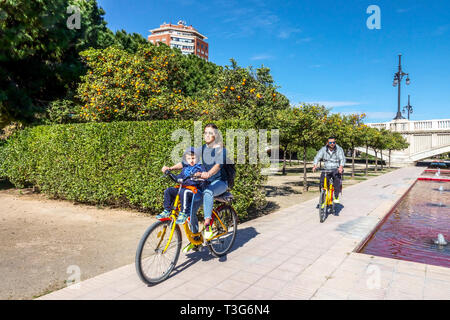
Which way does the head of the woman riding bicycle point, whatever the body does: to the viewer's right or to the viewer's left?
to the viewer's left

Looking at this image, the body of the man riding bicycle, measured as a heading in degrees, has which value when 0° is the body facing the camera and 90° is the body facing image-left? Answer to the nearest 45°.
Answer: approximately 0°

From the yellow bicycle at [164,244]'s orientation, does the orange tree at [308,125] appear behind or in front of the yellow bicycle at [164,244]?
behind

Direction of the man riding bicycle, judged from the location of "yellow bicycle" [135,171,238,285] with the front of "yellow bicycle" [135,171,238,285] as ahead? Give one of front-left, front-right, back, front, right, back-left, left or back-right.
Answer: back

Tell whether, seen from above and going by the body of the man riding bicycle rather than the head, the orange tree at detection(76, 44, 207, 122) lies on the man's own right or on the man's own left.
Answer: on the man's own right

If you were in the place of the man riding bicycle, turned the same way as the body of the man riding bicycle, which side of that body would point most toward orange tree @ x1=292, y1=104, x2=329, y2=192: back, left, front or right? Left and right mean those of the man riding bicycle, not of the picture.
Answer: back

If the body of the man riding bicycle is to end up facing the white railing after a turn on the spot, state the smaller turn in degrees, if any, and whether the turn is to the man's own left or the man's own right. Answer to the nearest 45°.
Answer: approximately 180°

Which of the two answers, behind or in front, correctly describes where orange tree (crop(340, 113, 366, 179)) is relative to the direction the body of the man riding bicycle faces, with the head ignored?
behind

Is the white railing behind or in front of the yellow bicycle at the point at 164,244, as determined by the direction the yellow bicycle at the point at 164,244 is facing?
behind
